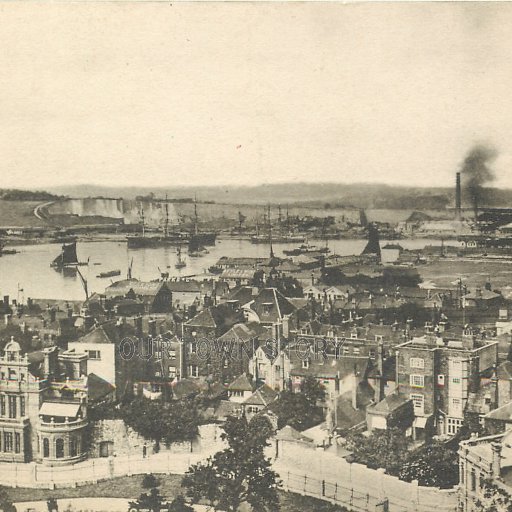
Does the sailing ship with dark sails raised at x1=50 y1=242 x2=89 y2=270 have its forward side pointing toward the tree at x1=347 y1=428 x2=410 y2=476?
no

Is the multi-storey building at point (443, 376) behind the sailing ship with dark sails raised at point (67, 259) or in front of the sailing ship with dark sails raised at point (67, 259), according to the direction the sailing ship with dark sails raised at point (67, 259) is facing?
behind

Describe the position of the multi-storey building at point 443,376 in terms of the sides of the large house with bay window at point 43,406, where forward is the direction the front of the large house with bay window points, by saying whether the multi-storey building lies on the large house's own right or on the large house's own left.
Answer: on the large house's own left

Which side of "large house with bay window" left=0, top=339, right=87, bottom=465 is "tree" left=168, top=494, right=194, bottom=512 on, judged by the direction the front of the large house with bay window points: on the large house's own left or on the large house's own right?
on the large house's own left

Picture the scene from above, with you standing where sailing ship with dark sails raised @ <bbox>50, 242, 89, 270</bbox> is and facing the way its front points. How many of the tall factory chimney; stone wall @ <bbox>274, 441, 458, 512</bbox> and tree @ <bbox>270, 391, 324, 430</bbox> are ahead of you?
0

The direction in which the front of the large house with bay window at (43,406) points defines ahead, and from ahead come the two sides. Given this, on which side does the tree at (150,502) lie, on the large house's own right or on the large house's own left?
on the large house's own left

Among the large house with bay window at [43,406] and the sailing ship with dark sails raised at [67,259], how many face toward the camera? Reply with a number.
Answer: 1

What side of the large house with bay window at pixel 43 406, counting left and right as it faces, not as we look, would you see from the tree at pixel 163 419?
left

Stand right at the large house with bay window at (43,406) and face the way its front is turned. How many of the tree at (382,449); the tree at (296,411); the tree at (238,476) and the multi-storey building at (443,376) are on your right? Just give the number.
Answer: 0

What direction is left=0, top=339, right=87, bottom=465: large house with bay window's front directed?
toward the camera

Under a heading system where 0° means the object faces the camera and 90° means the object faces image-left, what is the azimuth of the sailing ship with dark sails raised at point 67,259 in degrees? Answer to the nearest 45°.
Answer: approximately 90°

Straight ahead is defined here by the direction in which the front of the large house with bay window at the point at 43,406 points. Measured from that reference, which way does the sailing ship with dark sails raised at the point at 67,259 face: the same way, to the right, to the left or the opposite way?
to the right

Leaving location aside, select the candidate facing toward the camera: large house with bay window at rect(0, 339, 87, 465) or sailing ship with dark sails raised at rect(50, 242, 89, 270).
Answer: the large house with bay window

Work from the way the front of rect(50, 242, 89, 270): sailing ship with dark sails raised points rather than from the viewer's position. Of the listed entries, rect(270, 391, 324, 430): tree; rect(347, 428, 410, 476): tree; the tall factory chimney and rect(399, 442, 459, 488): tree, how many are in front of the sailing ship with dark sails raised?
0
